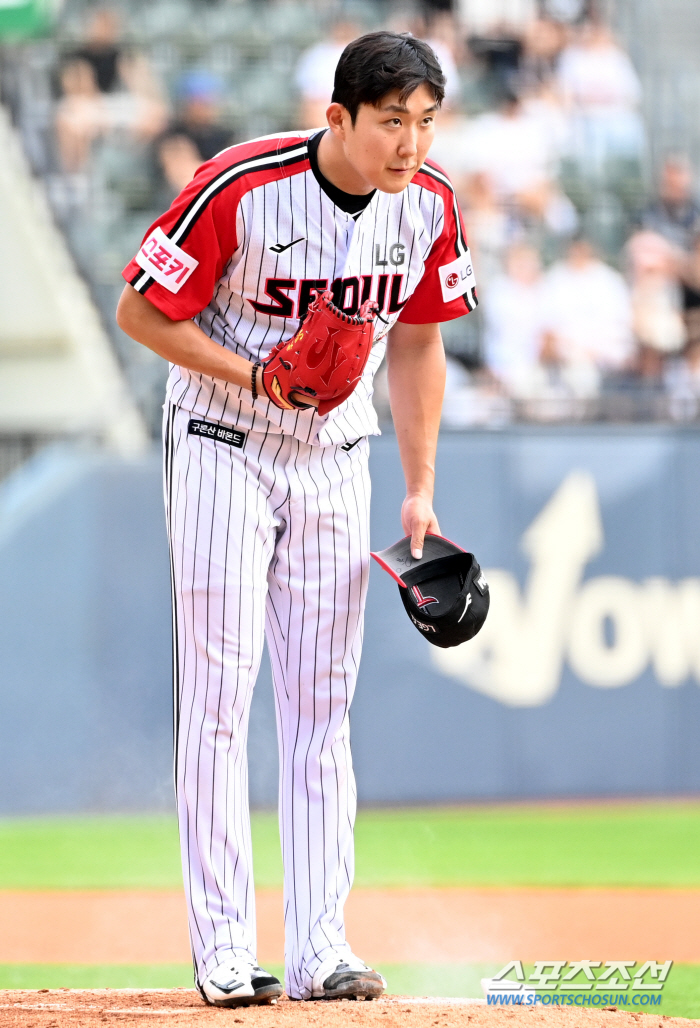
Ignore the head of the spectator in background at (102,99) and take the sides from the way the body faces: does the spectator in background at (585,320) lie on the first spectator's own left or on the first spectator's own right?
on the first spectator's own left

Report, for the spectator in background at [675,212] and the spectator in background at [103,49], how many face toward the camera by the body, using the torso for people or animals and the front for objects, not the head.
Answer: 2

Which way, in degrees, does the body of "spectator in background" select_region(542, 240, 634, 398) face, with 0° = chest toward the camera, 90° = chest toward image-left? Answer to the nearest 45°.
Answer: approximately 0°

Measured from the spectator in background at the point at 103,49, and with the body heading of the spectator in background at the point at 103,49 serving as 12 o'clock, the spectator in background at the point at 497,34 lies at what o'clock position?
the spectator in background at the point at 497,34 is roughly at 9 o'clock from the spectator in background at the point at 103,49.

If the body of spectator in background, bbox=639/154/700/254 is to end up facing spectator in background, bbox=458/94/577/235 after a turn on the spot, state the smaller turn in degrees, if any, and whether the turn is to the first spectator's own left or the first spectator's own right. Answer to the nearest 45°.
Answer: approximately 90° to the first spectator's own right

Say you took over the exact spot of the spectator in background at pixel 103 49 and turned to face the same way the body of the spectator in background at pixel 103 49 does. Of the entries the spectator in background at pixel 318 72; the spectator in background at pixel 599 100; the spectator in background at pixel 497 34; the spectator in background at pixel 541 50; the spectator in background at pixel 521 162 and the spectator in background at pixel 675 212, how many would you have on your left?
6
